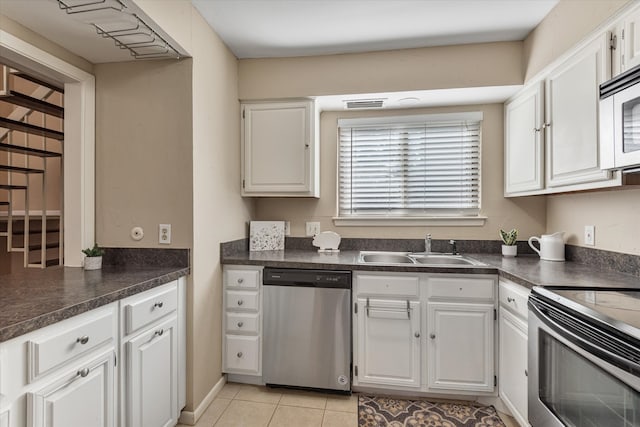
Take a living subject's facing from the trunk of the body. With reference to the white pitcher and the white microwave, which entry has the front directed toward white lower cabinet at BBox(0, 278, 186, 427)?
the white microwave

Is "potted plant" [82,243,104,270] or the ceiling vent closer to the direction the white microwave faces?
the potted plant

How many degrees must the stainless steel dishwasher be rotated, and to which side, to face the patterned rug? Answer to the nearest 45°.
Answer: approximately 90° to its left

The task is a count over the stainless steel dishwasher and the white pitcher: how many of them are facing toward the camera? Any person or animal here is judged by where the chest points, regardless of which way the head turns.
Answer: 1

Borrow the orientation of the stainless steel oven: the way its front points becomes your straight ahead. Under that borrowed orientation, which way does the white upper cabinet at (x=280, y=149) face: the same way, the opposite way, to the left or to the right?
to the left

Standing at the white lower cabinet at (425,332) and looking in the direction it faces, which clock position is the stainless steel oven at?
The stainless steel oven is roughly at 11 o'clock from the white lower cabinet.

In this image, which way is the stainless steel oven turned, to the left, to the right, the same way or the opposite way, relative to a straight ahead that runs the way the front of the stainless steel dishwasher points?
to the right

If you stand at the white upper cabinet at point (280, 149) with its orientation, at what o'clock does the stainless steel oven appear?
The stainless steel oven is roughly at 11 o'clock from the white upper cabinet.

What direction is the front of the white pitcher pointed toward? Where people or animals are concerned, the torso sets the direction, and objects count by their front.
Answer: to the viewer's right

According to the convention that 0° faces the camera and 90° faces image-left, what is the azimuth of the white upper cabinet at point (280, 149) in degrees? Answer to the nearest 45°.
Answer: approximately 0°

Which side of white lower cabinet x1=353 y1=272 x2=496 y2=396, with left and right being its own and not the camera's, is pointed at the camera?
front

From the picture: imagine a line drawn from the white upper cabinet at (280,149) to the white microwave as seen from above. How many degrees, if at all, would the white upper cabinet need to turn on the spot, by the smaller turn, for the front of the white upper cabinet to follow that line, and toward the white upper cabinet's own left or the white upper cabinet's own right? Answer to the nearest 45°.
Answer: approximately 45° to the white upper cabinet's own left

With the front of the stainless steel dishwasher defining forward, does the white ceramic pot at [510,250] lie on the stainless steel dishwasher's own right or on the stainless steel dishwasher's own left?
on the stainless steel dishwasher's own left

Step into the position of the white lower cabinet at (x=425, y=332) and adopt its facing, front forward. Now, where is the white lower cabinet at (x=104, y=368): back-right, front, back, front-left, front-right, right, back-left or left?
front-right

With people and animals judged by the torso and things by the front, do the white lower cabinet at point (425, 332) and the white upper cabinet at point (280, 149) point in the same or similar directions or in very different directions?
same or similar directions

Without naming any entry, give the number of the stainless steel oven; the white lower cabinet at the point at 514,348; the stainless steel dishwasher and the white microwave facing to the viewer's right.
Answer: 0

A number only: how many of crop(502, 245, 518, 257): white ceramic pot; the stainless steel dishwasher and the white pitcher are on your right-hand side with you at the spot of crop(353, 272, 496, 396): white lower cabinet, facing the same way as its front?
1

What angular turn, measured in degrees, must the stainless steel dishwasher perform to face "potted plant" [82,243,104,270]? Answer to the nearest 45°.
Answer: approximately 90° to its right

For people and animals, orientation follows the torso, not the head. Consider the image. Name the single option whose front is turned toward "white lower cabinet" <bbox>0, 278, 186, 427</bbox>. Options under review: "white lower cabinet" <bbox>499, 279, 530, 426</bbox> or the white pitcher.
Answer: "white lower cabinet" <bbox>499, 279, 530, 426</bbox>

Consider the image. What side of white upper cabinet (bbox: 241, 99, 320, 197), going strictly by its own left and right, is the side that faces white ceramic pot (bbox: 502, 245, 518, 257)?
left

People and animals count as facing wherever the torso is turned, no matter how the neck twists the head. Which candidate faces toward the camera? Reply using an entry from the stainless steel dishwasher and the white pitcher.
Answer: the stainless steel dishwasher
